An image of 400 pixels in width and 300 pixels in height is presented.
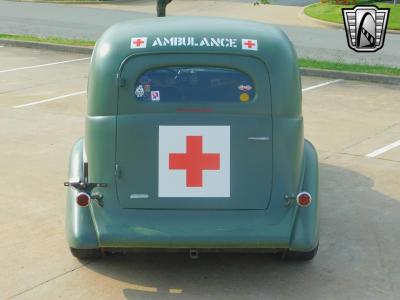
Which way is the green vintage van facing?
away from the camera
